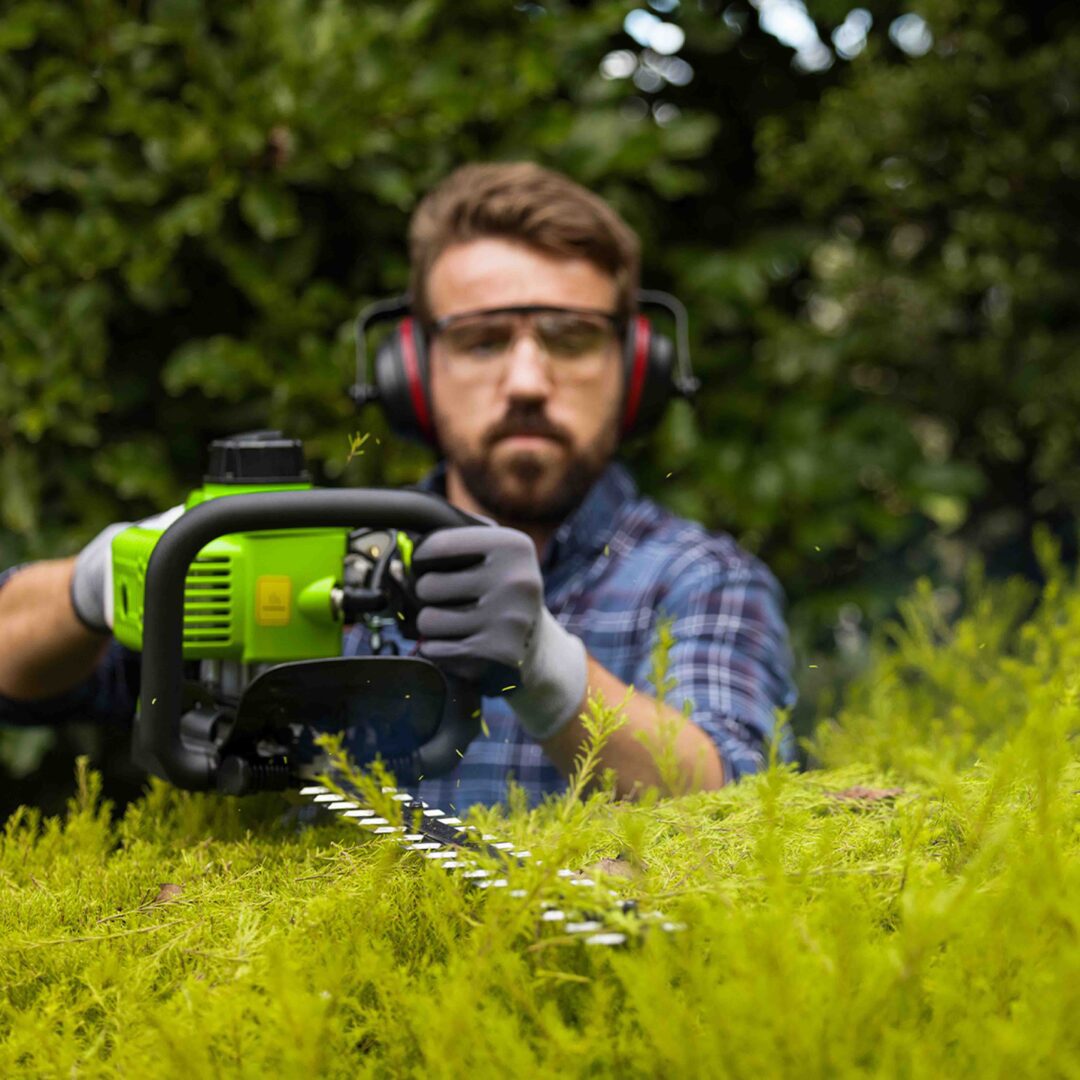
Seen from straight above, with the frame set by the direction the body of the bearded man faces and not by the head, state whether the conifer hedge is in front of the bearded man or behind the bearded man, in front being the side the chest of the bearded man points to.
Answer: in front

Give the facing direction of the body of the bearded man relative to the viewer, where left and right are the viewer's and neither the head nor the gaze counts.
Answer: facing the viewer

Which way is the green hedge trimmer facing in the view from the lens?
facing the viewer and to the right of the viewer
